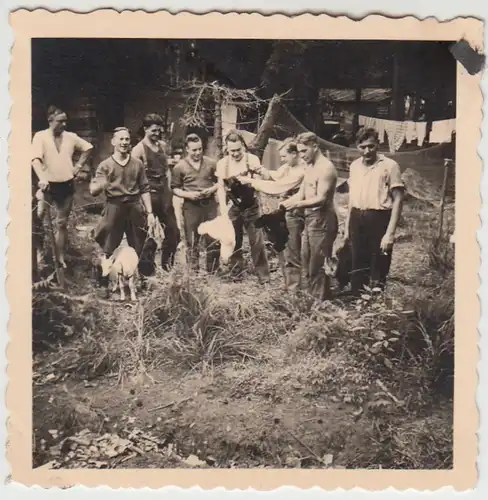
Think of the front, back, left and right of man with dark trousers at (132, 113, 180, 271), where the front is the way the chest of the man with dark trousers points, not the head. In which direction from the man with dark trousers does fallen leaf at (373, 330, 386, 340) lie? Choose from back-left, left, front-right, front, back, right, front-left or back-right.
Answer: front-left

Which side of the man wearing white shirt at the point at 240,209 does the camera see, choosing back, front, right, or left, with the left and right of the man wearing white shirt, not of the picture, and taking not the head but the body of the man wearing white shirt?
front

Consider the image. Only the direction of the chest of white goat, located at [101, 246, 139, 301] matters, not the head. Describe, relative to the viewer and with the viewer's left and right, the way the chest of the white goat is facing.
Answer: facing the viewer and to the left of the viewer

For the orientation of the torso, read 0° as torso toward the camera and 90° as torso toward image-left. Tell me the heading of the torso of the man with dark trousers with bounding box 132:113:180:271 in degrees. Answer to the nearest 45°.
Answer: approximately 315°
